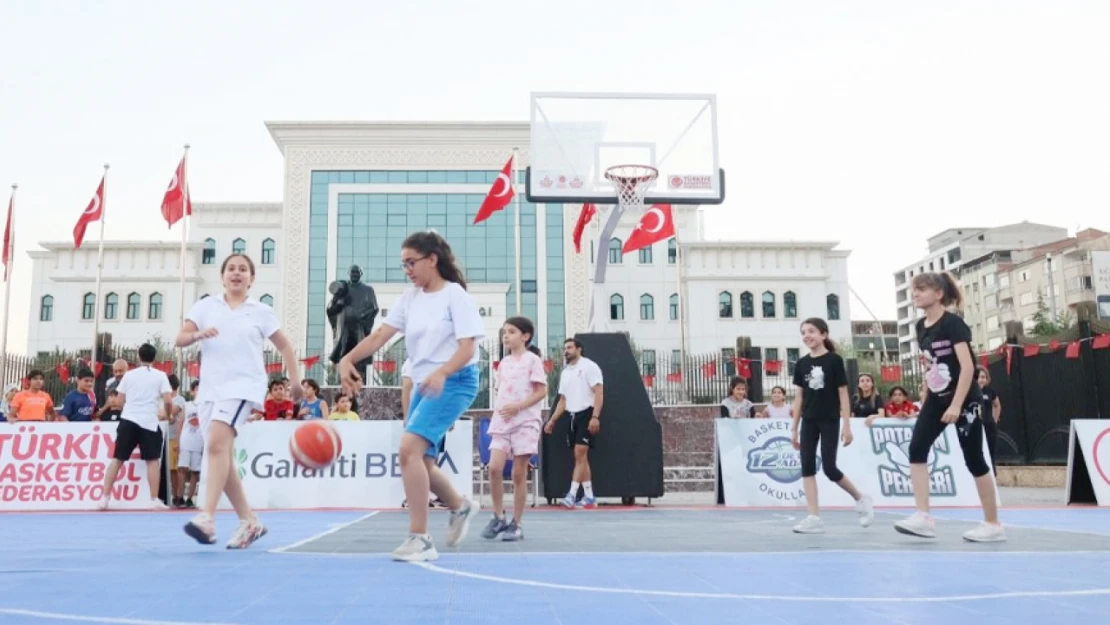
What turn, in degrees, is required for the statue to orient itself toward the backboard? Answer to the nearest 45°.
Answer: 0° — it already faces it

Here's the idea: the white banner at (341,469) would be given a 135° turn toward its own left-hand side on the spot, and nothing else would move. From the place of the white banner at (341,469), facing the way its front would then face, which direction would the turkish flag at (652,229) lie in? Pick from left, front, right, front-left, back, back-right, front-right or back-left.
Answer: front

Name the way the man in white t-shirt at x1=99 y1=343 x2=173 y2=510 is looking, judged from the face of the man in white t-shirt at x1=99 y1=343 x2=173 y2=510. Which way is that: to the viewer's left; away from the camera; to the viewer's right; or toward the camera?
away from the camera

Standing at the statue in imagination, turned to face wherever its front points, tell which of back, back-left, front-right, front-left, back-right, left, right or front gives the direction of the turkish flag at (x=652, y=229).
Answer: back-left

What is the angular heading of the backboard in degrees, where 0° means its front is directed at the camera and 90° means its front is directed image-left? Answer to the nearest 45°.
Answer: approximately 0°

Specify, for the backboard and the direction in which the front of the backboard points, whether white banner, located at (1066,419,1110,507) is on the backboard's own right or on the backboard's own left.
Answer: on the backboard's own left

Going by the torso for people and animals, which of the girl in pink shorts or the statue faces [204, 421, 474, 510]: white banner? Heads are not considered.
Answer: the statue
